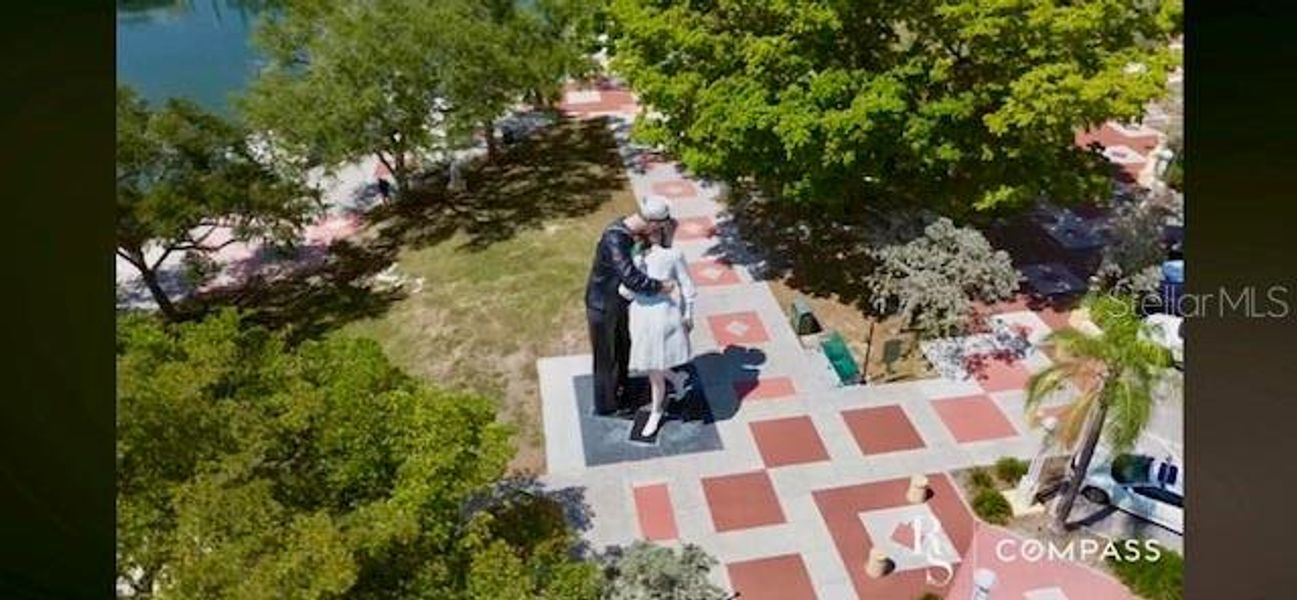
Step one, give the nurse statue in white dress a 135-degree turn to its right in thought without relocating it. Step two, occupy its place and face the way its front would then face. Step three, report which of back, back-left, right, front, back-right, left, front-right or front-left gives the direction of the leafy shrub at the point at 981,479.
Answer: right

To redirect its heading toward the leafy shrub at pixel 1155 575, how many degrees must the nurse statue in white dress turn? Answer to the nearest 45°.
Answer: approximately 90° to its left

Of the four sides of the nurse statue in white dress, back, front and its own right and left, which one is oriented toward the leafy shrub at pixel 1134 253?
back

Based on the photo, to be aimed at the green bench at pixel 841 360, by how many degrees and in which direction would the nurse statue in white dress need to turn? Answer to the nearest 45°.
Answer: approximately 180°

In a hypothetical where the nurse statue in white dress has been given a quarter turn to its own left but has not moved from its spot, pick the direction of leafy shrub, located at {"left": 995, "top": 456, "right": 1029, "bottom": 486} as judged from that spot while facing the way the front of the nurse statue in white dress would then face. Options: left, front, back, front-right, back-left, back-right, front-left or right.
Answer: front-left

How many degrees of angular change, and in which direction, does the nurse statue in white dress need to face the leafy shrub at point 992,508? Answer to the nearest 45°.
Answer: approximately 135° to its left

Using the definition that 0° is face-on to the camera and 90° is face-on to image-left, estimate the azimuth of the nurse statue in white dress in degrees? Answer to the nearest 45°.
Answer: approximately 45°

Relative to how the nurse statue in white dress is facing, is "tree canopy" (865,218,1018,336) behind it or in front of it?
behind
